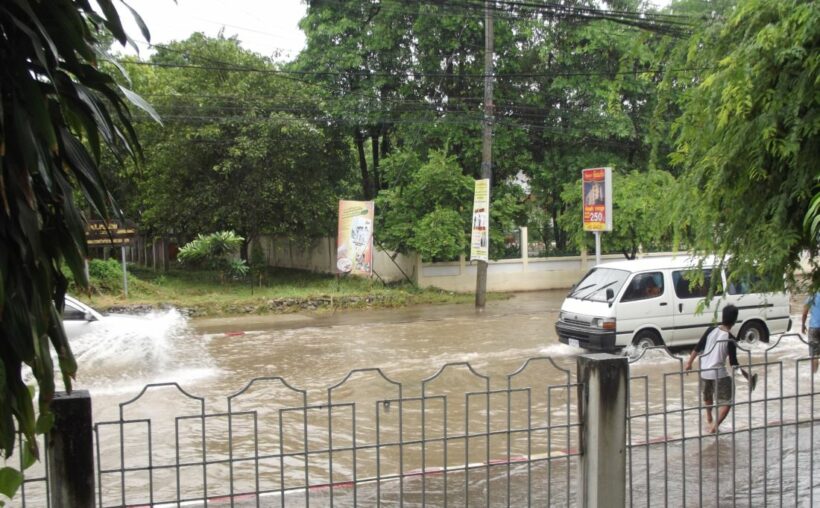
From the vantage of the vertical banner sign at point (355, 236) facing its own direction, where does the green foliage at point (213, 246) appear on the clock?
The green foliage is roughly at 4 o'clock from the vertical banner sign.

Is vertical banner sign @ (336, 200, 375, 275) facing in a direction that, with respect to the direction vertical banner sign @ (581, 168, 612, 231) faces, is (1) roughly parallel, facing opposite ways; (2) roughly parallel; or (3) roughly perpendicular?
roughly parallel

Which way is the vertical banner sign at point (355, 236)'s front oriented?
toward the camera

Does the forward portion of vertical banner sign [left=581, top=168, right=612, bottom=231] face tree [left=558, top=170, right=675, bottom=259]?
no

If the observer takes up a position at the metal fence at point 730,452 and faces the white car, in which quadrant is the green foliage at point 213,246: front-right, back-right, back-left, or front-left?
front-right

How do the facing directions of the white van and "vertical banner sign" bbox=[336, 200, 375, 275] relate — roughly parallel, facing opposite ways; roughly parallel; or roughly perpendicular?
roughly perpendicular

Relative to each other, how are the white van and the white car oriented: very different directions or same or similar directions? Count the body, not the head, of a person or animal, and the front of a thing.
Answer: very different directions

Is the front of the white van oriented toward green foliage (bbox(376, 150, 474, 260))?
no

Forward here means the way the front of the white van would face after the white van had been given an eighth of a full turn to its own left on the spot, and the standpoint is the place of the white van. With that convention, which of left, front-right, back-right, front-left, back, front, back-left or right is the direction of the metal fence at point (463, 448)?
front

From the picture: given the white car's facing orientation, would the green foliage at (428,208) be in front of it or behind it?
in front

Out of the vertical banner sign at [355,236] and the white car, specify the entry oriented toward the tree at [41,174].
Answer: the vertical banner sign

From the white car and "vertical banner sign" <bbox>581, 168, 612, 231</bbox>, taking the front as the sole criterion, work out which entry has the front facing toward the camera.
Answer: the vertical banner sign

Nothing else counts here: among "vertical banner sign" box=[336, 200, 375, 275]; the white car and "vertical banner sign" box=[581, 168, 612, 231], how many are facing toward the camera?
2
